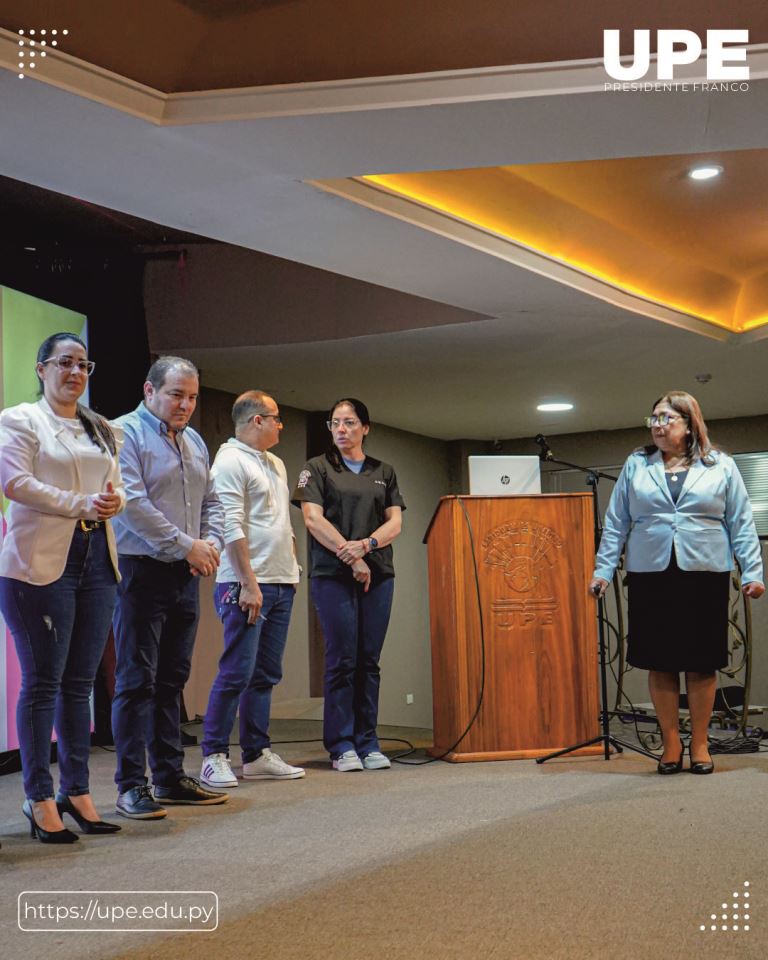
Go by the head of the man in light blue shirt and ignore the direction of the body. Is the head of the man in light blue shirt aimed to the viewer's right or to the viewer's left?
to the viewer's right

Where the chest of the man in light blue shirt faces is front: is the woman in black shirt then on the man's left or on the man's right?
on the man's left

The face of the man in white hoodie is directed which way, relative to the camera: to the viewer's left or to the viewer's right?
to the viewer's right

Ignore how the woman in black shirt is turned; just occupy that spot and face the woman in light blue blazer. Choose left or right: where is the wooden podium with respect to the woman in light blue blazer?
left

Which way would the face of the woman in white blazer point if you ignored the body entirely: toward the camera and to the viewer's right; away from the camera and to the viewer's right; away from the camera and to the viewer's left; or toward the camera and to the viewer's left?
toward the camera and to the viewer's right

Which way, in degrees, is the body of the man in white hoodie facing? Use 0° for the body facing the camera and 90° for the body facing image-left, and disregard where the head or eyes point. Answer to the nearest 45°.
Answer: approximately 315°

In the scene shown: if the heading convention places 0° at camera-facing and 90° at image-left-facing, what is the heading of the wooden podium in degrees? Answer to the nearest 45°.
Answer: approximately 0°

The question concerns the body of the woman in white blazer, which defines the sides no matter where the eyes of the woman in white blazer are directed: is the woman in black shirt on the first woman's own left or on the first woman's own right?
on the first woman's own left

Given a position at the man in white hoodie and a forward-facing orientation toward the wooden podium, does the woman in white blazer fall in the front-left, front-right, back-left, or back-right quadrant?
back-right

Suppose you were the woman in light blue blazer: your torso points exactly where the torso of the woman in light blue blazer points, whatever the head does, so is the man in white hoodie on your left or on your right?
on your right
